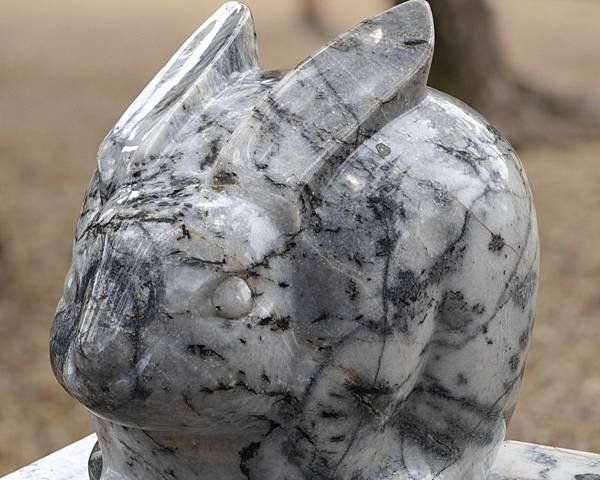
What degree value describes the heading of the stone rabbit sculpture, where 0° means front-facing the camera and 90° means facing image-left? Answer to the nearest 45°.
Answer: approximately 45°

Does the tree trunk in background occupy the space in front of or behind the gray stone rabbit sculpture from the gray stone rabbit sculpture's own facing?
behind
